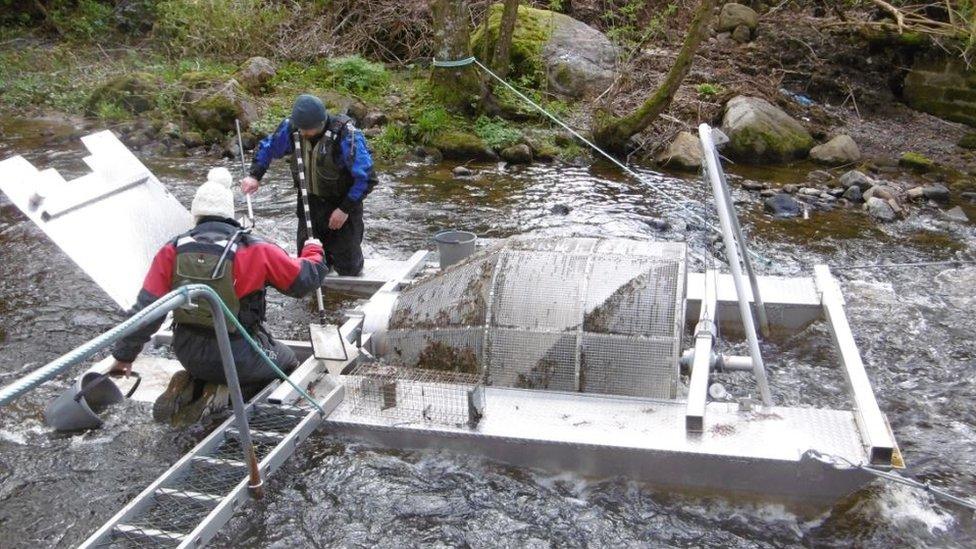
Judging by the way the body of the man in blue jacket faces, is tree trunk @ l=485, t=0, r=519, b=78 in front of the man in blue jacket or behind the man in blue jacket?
behind

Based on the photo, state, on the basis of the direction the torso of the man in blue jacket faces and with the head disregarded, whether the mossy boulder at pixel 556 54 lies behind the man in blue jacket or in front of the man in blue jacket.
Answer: behind

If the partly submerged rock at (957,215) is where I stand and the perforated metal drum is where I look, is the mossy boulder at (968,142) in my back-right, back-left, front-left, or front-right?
back-right

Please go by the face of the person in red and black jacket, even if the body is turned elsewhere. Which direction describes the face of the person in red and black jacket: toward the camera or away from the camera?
away from the camera

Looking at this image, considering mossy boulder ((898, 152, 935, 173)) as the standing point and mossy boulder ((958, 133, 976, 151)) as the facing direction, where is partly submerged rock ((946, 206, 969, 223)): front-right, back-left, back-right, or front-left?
back-right

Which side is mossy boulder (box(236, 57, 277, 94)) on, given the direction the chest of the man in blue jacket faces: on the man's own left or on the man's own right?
on the man's own right

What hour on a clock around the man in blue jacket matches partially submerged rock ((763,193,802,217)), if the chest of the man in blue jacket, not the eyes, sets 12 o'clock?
The partially submerged rock is roughly at 7 o'clock from the man in blue jacket.

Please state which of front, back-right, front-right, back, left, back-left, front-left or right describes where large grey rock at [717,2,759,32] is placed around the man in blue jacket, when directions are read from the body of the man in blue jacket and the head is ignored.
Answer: back

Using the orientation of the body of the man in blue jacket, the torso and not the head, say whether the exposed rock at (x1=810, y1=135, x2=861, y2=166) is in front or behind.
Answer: behind

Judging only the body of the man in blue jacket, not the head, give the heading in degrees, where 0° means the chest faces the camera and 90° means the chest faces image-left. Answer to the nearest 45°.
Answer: approximately 45°

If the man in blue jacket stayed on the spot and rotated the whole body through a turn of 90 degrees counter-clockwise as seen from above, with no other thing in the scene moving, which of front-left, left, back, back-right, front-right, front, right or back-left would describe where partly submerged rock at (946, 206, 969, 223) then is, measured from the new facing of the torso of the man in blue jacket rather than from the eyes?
front-left

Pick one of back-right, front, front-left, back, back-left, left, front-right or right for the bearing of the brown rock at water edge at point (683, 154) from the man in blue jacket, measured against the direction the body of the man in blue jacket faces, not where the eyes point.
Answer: back

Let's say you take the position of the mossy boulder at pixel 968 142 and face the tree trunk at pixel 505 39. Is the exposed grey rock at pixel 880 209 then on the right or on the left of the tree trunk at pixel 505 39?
left

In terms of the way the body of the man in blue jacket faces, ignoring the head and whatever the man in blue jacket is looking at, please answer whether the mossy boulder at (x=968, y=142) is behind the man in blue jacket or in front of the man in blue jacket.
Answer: behind
